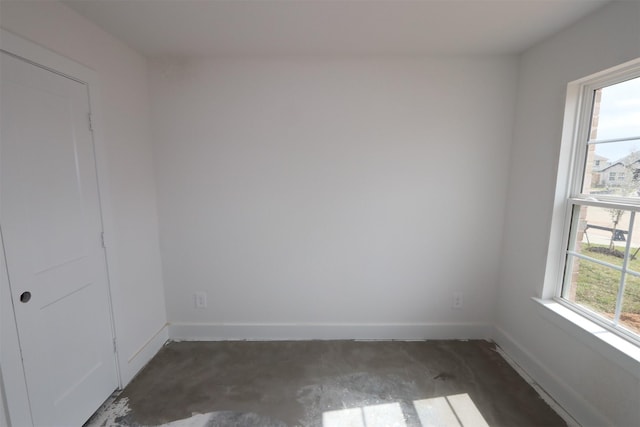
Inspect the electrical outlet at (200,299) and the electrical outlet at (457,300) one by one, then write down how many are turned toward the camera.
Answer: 2

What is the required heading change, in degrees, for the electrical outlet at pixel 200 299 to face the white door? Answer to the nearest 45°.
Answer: approximately 45° to its right

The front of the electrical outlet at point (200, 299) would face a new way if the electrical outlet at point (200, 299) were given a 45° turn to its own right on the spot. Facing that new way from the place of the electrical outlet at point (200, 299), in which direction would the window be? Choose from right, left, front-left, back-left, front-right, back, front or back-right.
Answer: left

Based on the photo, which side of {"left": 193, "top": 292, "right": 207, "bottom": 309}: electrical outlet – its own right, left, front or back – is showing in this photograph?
front

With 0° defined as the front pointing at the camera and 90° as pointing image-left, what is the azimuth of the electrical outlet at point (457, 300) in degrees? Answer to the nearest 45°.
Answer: approximately 0°

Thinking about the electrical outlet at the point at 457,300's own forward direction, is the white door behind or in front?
in front
